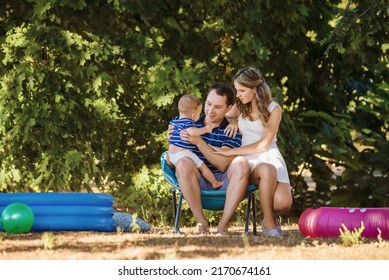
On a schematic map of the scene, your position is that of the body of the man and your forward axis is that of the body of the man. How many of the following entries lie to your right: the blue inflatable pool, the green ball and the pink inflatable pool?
2

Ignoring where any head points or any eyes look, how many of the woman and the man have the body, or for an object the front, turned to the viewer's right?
0

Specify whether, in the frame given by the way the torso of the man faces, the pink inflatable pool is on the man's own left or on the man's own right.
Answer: on the man's own left

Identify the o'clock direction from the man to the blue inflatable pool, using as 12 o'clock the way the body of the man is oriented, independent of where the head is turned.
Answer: The blue inflatable pool is roughly at 3 o'clock from the man.

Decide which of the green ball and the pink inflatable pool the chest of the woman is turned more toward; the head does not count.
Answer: the green ball

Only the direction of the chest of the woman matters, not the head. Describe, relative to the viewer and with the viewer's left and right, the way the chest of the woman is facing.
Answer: facing the viewer and to the left of the viewer

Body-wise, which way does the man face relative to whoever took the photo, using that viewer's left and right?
facing the viewer

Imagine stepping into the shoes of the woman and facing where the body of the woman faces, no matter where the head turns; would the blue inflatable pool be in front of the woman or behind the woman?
in front

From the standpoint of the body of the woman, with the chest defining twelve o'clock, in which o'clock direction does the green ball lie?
The green ball is roughly at 1 o'clock from the woman.

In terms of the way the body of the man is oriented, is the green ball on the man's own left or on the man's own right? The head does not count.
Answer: on the man's own right
